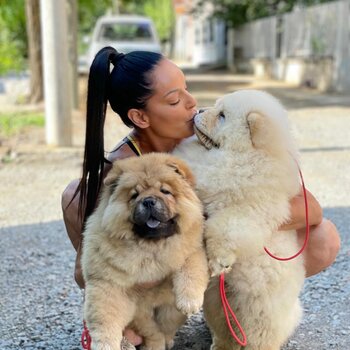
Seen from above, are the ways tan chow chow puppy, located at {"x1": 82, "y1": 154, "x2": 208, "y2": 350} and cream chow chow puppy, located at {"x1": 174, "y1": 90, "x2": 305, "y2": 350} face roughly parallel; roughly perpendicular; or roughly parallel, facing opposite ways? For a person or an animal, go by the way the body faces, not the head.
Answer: roughly perpendicular

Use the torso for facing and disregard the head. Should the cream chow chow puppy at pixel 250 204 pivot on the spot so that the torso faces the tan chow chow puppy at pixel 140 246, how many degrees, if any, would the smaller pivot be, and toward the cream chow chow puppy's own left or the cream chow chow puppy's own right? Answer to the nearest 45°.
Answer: approximately 45° to the cream chow chow puppy's own left

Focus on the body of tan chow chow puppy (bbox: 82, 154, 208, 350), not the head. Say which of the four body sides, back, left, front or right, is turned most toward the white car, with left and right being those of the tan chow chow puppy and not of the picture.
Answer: back

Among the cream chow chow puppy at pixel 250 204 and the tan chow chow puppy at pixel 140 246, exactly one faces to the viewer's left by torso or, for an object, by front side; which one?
the cream chow chow puppy at pixel 250 204

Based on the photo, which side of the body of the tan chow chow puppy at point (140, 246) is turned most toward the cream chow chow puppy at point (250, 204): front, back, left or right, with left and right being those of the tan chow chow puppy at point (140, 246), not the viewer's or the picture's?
left

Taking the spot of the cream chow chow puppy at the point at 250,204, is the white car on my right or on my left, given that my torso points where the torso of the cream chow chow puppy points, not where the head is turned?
on my right

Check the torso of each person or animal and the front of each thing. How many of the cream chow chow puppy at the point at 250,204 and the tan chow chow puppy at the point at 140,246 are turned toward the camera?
1

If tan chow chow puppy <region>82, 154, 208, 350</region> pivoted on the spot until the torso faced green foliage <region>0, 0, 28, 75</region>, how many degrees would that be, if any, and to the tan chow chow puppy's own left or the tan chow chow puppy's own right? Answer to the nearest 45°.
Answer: approximately 180°

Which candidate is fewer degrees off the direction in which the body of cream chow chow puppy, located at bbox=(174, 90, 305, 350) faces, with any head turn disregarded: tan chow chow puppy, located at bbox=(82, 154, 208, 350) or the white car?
the tan chow chow puppy

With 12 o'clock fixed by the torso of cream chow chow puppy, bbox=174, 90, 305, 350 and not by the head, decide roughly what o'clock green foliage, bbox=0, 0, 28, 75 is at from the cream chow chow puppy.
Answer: The green foliage is roughly at 2 o'clock from the cream chow chow puppy.

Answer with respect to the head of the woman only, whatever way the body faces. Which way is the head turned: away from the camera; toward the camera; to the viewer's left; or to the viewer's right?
to the viewer's right
